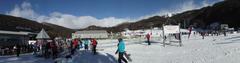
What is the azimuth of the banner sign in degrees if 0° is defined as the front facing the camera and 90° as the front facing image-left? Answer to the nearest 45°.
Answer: approximately 0°
